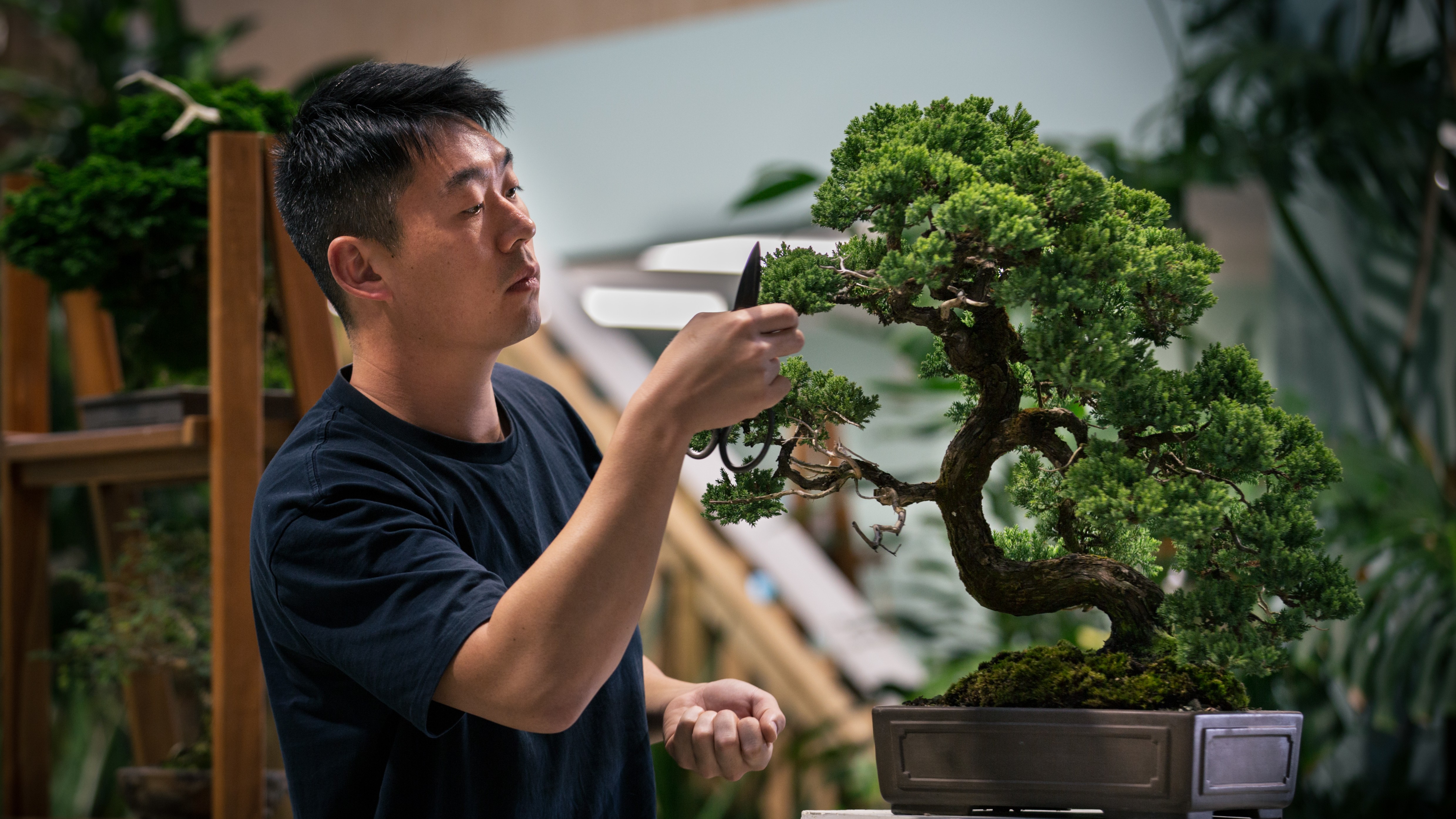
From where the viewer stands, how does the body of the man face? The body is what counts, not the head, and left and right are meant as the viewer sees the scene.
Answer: facing the viewer and to the right of the viewer

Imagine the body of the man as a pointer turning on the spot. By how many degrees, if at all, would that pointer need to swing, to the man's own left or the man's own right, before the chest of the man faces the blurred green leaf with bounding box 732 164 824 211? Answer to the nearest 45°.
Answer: approximately 90° to the man's own left

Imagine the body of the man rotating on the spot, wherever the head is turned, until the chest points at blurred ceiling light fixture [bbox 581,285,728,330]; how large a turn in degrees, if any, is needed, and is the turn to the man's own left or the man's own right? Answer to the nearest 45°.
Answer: approximately 135° to the man's own left

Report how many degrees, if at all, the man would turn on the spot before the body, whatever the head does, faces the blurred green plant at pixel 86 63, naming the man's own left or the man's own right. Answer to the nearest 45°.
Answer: approximately 180°

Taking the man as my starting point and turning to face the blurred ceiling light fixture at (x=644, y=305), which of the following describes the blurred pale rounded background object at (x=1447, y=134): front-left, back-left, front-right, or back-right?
front-right

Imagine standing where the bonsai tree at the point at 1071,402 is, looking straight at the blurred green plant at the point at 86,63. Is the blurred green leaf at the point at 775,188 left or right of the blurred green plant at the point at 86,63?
right

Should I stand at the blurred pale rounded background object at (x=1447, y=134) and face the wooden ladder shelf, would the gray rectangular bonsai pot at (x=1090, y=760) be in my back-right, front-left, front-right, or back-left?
front-left

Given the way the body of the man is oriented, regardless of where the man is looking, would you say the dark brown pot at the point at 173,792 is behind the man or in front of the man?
behind

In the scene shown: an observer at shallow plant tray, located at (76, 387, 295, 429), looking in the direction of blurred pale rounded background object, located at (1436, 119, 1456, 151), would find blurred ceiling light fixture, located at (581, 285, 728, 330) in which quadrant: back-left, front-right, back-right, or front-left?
front-left

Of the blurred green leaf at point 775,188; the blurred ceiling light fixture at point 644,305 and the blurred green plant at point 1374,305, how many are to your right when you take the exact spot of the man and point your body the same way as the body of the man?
0

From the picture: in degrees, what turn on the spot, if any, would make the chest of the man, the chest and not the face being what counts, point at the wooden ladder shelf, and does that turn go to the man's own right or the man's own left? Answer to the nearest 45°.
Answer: approximately 180°

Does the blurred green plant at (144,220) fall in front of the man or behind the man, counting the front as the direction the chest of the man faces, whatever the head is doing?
behind

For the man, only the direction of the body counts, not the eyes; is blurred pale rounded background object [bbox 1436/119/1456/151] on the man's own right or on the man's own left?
on the man's own left
